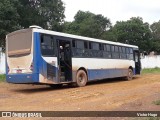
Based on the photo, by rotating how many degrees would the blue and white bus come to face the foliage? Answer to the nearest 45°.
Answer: approximately 45° to its left

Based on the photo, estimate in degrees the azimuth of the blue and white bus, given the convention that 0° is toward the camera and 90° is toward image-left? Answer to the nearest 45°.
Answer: approximately 225°

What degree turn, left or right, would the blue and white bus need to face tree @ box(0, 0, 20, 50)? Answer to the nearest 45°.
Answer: approximately 90° to its left
